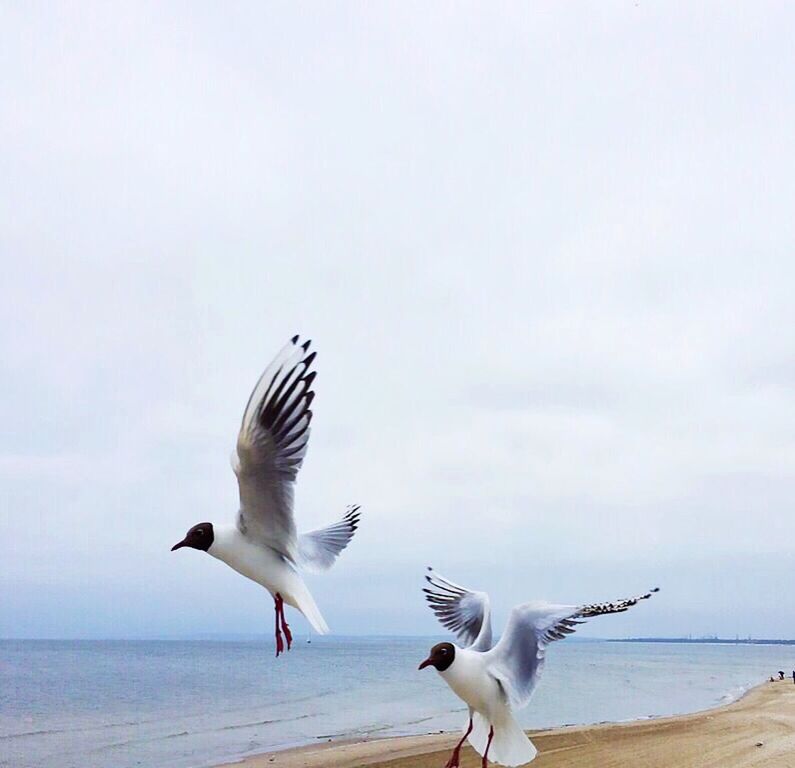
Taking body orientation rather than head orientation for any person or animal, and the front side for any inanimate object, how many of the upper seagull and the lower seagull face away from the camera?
0

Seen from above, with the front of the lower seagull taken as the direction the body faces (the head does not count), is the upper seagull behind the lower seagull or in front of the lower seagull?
in front

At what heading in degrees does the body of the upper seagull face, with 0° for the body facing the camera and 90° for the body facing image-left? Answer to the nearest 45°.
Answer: approximately 90°

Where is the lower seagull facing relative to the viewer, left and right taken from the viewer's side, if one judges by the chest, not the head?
facing the viewer and to the left of the viewer
